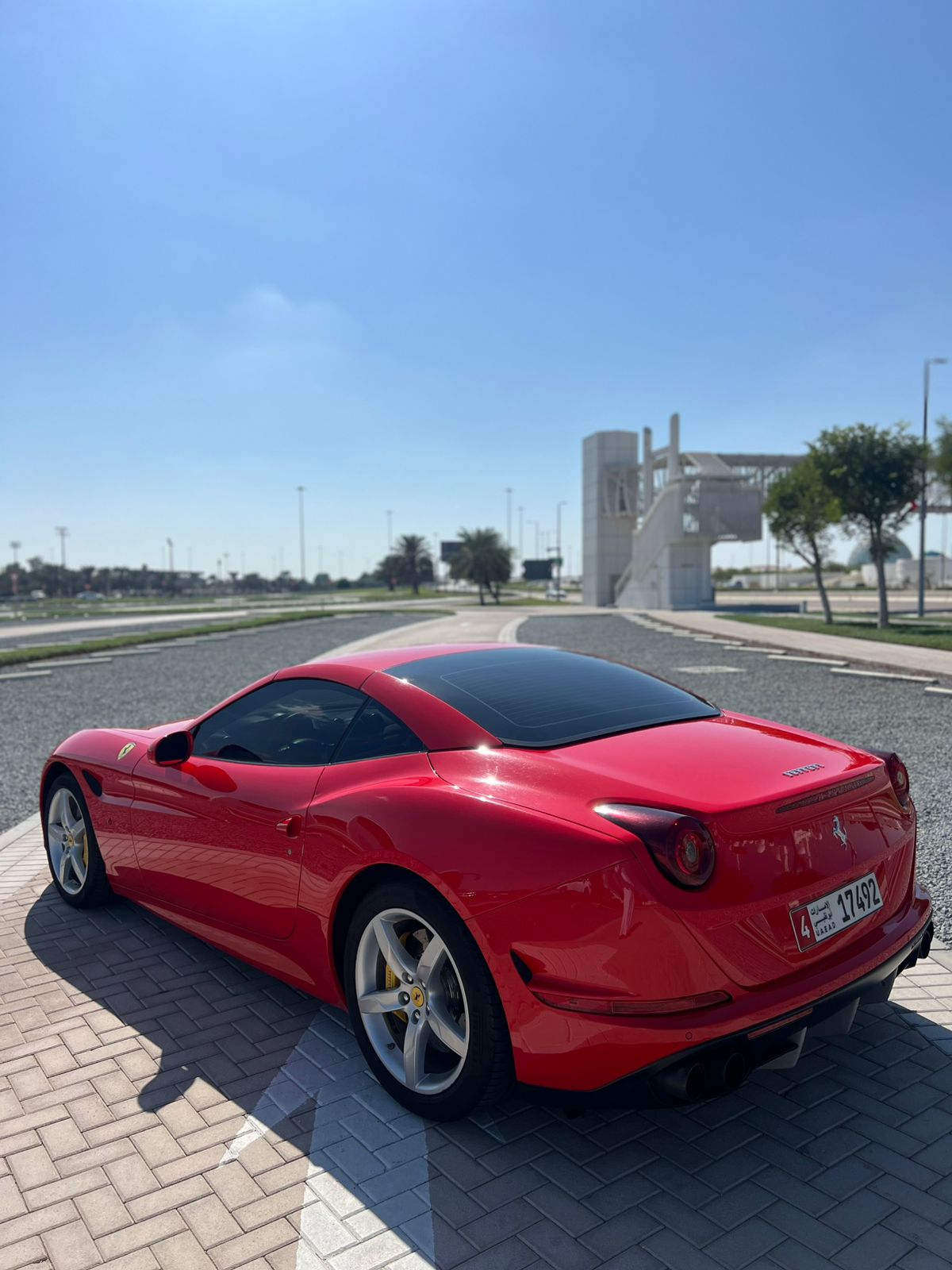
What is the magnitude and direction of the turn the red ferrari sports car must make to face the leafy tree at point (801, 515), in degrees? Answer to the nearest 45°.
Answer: approximately 45° to its right

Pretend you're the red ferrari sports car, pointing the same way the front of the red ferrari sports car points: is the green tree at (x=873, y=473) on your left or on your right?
on your right

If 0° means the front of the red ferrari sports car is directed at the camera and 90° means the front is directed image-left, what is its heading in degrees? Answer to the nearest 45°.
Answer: approximately 135°
